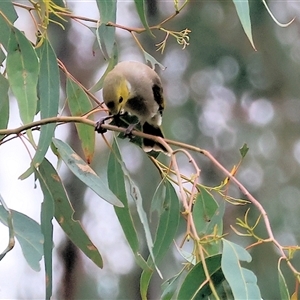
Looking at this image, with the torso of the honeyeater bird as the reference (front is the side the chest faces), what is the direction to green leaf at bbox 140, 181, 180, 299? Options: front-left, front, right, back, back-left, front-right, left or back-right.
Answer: back-left

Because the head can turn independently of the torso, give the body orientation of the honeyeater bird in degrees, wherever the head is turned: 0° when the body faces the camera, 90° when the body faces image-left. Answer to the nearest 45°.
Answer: approximately 45°
